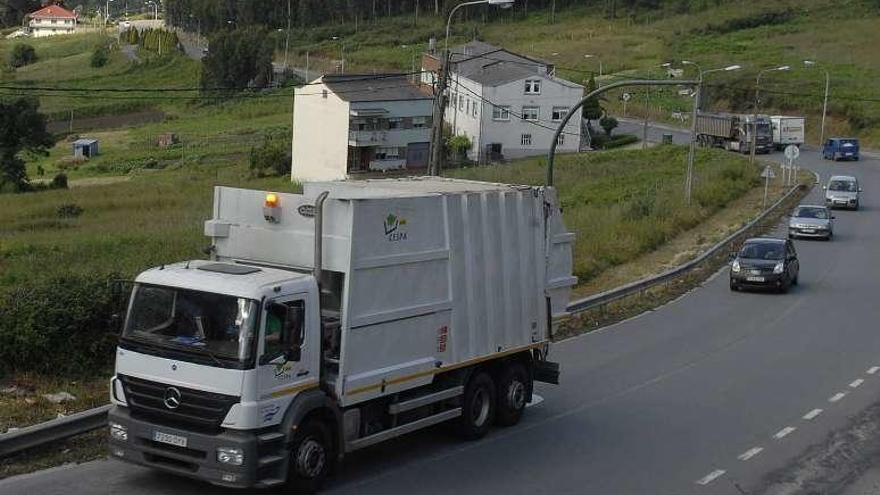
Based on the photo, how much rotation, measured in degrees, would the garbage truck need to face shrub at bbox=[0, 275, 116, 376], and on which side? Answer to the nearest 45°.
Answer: approximately 90° to its right

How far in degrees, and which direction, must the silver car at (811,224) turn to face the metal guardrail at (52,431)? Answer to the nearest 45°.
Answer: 0° — it already faces it

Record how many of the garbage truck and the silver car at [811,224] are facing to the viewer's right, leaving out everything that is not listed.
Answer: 0

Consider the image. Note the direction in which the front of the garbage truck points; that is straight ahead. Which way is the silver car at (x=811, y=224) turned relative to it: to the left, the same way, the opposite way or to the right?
the same way

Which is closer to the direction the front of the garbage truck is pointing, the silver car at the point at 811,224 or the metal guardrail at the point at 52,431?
the metal guardrail

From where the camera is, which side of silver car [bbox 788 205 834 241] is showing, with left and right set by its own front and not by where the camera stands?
front

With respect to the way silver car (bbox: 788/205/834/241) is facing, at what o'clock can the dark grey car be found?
The dark grey car is roughly at 12 o'clock from the silver car.

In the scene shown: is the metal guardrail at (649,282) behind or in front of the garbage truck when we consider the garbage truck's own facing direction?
behind

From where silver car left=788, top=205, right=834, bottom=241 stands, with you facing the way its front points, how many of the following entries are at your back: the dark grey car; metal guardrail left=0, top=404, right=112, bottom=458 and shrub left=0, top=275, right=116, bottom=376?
0

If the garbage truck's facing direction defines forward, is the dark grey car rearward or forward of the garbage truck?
rearward

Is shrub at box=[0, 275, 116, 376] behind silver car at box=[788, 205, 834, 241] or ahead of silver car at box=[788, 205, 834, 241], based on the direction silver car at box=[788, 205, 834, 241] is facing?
ahead

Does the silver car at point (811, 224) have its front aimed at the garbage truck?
yes

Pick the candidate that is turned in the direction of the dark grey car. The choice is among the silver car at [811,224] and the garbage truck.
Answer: the silver car

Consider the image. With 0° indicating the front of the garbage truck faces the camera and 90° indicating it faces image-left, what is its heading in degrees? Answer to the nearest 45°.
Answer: approximately 45°
